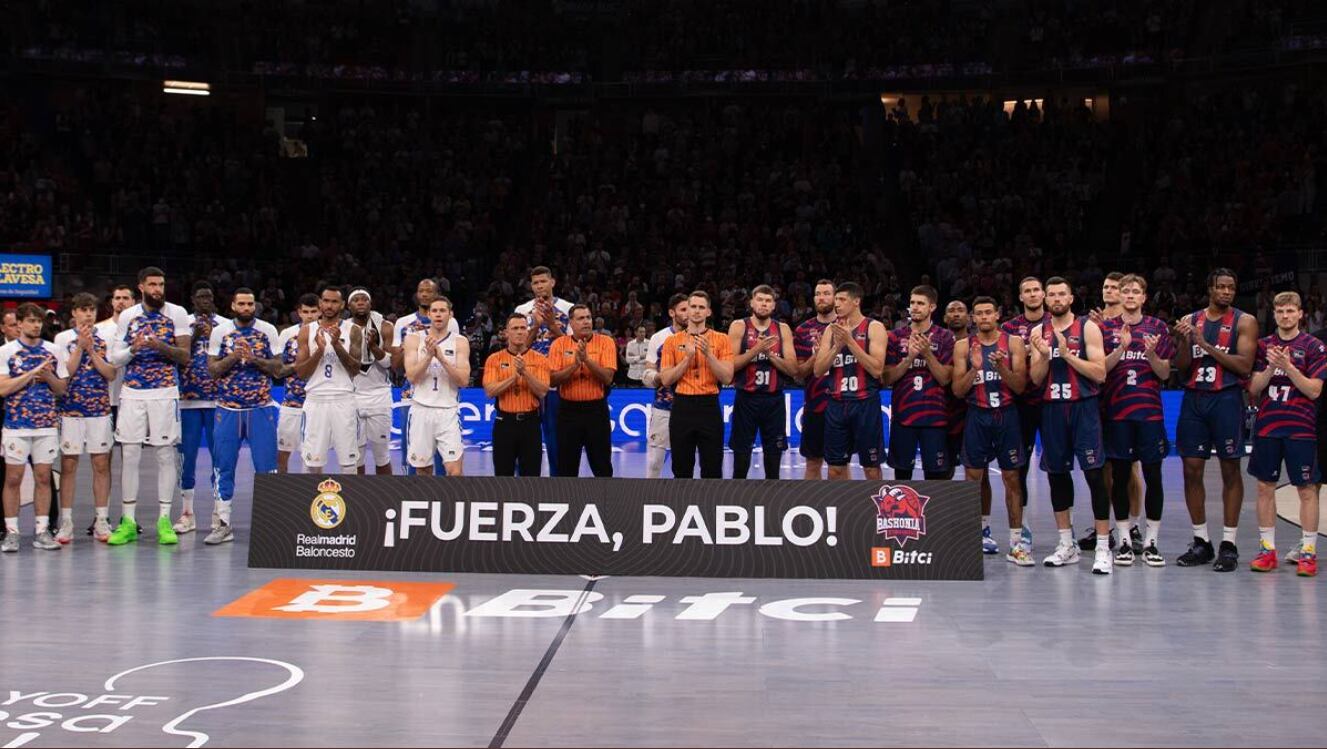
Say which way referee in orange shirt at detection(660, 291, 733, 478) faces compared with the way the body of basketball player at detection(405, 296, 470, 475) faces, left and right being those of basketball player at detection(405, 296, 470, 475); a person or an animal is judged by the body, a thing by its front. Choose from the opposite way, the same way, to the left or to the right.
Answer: the same way

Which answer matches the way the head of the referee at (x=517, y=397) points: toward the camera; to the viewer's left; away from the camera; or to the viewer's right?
toward the camera

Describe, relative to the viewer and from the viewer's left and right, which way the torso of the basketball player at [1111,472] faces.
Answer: facing the viewer and to the left of the viewer

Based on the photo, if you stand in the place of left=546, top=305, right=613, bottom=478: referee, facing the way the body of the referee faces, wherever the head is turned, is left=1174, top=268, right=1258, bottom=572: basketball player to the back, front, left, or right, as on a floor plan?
left

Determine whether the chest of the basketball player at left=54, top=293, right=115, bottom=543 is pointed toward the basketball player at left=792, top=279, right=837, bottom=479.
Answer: no

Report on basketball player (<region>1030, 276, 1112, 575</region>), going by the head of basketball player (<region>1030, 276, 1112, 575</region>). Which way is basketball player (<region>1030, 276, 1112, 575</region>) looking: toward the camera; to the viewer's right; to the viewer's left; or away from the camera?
toward the camera

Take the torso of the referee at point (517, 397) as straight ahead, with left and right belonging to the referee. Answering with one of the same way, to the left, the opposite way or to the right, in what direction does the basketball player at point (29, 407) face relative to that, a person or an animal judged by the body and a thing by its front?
the same way

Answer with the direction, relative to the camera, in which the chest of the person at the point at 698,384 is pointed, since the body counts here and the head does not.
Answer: toward the camera

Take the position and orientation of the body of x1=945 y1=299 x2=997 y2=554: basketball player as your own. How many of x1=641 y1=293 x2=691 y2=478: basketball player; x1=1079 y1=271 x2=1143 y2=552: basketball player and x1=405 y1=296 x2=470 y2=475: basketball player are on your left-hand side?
1

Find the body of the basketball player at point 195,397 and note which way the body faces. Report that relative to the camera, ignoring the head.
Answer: toward the camera

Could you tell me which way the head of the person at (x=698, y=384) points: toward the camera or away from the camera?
toward the camera

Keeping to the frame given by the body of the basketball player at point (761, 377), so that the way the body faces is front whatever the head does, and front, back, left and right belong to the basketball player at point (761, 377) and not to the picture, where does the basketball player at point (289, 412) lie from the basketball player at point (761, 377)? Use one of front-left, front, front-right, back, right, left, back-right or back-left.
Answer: right

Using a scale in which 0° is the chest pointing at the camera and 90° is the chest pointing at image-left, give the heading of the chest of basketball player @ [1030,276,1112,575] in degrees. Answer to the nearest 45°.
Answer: approximately 45°

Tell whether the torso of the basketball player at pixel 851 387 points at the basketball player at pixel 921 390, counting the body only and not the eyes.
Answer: no

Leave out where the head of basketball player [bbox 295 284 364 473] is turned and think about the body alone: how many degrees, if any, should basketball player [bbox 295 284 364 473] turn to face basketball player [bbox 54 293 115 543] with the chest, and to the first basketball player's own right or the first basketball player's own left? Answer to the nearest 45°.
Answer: approximately 90° to the first basketball player's own right

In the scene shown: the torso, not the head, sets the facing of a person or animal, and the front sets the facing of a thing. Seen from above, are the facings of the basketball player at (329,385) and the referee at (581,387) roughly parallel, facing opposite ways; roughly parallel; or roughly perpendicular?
roughly parallel

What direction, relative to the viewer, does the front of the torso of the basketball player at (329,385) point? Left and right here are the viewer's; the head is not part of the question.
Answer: facing the viewer

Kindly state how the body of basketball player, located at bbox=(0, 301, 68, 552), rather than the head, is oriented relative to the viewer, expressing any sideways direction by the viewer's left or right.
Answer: facing the viewer

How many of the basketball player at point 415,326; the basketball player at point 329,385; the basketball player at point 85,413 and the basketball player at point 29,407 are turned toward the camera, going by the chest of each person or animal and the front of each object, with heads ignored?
4

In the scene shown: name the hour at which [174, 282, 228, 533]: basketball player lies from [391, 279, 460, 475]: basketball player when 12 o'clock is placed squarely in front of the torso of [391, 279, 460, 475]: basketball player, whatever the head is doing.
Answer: [174, 282, 228, 533]: basketball player is roughly at 3 o'clock from [391, 279, 460, 475]: basketball player.
